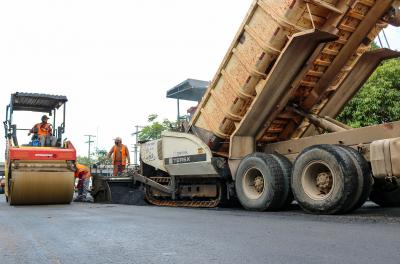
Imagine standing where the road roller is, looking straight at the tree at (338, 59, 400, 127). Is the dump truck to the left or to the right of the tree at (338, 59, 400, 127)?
right

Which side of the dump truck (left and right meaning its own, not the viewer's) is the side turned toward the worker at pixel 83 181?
back

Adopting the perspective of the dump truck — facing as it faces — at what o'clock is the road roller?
The road roller is roughly at 5 o'clock from the dump truck.

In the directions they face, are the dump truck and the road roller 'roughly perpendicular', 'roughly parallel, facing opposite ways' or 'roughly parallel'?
roughly parallel

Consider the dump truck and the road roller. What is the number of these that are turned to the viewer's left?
0

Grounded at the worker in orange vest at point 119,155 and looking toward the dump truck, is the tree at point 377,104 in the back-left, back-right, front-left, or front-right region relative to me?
front-left

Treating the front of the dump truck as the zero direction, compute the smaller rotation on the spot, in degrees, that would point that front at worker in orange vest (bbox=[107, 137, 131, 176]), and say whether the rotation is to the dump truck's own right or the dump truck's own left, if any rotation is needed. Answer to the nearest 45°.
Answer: approximately 180°

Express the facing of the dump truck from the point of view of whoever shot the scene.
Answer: facing the viewer and to the right of the viewer

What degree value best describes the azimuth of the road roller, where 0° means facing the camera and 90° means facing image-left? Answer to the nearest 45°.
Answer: approximately 0°

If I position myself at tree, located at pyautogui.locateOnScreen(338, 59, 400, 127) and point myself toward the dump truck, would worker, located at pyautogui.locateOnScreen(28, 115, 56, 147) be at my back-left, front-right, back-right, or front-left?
front-right

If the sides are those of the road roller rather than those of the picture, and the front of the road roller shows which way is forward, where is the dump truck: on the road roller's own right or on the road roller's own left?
on the road roller's own left

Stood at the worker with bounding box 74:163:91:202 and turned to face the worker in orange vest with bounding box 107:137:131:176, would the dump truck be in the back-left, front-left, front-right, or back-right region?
front-right

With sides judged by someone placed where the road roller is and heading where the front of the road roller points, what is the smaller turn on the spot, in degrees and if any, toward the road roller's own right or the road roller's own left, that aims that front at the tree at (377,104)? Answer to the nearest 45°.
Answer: approximately 90° to the road roller's own left
